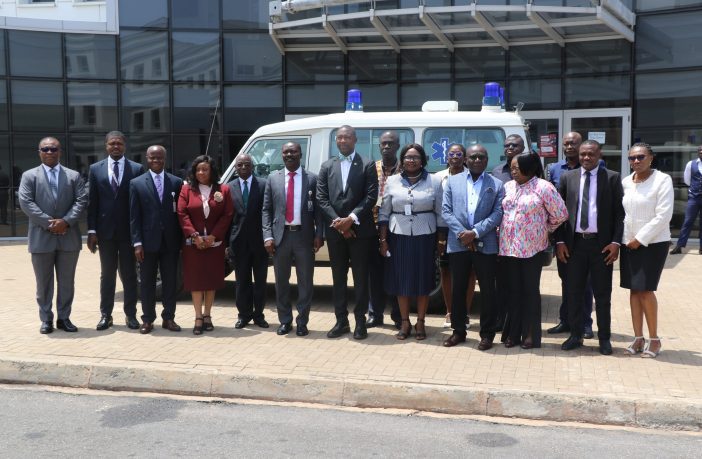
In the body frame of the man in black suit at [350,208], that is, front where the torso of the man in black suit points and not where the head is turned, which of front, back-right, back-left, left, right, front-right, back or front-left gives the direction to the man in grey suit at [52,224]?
right

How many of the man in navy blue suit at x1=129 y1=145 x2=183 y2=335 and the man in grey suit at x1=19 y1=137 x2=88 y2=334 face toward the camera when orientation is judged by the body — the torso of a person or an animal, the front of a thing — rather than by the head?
2

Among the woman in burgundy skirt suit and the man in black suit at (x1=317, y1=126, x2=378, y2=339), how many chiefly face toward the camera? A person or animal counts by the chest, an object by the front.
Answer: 2

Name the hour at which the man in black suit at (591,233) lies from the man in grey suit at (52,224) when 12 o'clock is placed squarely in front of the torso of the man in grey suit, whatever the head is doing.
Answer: The man in black suit is roughly at 10 o'clock from the man in grey suit.

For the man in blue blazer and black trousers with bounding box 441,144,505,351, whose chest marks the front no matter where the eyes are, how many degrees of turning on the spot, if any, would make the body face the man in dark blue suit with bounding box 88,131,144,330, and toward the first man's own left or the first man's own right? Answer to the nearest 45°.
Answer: approximately 90° to the first man's own right

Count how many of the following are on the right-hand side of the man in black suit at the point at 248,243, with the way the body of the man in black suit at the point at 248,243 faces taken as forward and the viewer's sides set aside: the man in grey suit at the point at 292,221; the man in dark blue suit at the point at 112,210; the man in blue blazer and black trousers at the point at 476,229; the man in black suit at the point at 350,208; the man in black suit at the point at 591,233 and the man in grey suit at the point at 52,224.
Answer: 2

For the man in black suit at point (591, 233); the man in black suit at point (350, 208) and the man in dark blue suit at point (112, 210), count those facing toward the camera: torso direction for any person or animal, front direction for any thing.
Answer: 3
